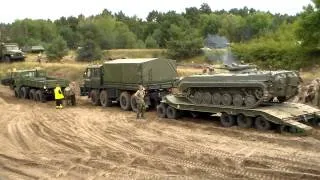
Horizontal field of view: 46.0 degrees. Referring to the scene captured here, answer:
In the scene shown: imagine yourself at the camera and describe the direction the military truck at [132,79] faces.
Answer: facing away from the viewer and to the left of the viewer

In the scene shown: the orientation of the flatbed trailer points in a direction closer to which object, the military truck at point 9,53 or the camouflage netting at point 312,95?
the military truck

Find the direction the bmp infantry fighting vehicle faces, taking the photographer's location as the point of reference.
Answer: facing away from the viewer and to the left of the viewer

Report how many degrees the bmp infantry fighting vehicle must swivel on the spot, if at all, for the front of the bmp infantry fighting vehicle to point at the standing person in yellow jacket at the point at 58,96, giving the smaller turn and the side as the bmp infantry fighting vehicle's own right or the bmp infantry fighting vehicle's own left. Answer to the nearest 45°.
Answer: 0° — it already faces them

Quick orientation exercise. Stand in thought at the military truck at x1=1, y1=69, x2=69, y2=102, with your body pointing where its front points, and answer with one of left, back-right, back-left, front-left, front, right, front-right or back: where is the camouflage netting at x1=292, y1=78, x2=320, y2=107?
back

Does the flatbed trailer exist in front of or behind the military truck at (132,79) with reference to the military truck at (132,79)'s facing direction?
behind

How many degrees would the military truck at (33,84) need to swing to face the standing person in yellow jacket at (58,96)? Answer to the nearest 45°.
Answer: approximately 135° to its left

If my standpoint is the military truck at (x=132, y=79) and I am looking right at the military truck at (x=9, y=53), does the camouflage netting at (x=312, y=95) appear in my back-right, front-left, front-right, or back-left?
back-right

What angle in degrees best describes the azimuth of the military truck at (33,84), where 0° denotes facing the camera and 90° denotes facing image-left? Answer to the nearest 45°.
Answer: approximately 135°

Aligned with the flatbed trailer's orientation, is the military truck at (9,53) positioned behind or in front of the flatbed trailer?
in front

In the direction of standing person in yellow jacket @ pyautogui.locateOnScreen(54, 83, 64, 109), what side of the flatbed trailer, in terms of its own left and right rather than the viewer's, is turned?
front

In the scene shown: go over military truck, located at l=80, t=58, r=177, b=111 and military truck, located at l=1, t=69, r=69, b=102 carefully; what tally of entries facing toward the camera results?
0

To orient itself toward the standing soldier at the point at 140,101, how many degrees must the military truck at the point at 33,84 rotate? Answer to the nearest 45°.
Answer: approximately 180°

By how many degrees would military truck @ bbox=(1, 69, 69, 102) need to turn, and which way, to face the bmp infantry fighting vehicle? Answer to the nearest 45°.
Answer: approximately 180°
